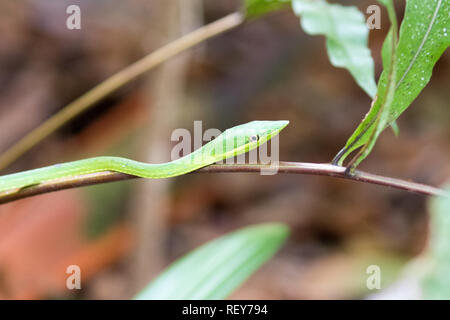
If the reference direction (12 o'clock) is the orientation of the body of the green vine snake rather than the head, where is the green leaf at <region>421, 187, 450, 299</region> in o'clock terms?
The green leaf is roughly at 2 o'clock from the green vine snake.

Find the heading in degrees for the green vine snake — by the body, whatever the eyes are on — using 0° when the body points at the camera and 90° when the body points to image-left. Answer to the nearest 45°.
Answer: approximately 270°
